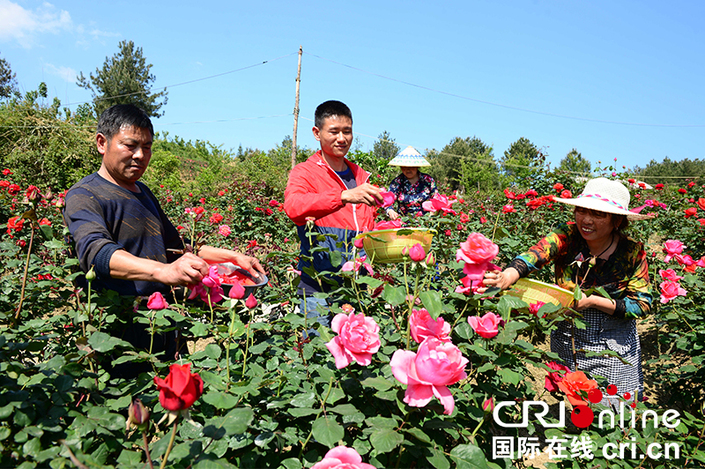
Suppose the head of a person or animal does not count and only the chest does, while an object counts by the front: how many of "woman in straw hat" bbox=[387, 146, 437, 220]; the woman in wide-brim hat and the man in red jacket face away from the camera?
0

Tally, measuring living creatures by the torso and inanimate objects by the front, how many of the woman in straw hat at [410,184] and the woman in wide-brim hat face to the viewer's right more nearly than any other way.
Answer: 0

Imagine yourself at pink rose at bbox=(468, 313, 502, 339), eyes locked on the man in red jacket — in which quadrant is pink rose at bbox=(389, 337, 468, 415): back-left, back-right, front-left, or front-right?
back-left

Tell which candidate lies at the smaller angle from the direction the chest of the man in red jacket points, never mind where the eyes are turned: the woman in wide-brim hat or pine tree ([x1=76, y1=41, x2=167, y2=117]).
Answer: the woman in wide-brim hat

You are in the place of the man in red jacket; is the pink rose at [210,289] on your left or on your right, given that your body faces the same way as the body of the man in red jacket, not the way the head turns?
on your right

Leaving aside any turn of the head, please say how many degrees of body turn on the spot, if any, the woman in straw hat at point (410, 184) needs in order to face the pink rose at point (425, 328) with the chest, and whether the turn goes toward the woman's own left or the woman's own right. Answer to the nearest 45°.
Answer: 0° — they already face it

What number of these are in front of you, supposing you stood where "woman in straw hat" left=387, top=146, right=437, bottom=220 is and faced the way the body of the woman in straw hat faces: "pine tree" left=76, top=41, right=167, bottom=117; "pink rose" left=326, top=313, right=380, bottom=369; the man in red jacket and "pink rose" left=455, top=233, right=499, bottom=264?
3

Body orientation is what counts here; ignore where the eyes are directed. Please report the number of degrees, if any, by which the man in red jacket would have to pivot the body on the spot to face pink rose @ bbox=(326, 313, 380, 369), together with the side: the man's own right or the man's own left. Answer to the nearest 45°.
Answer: approximately 45° to the man's own right

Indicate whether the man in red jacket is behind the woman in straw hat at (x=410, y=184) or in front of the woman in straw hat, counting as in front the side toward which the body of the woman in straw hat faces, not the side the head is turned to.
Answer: in front

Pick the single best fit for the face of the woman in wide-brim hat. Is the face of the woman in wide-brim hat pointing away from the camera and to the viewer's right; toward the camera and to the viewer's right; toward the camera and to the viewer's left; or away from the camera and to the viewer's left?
toward the camera and to the viewer's left

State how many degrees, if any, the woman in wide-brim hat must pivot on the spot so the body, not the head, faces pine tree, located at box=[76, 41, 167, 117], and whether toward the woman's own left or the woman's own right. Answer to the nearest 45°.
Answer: approximately 90° to the woman's own right

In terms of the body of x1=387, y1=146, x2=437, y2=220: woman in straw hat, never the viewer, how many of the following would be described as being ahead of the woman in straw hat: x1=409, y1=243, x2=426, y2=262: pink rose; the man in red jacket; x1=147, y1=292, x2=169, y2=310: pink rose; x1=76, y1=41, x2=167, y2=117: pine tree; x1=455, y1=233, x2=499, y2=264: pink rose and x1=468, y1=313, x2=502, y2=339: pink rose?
5

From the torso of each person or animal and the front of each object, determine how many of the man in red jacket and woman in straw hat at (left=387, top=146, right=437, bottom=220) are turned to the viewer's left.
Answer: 0

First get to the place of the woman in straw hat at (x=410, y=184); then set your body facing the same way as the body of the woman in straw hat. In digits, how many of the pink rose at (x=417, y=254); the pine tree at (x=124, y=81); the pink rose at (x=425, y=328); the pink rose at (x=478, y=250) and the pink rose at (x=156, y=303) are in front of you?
4

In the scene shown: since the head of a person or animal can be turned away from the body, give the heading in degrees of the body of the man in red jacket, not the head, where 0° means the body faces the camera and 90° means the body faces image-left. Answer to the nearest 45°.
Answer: approximately 315°

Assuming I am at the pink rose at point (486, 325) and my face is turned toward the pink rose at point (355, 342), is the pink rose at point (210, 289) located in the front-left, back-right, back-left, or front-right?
front-right

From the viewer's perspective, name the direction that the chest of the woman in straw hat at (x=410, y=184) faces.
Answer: toward the camera

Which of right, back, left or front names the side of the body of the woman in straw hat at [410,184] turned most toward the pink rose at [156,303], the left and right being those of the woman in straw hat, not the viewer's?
front
